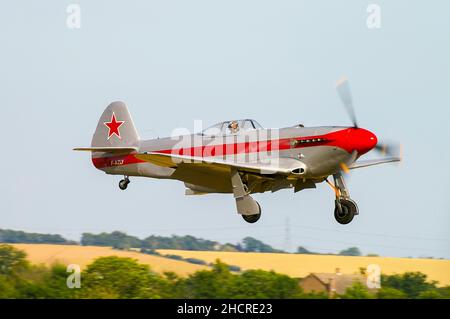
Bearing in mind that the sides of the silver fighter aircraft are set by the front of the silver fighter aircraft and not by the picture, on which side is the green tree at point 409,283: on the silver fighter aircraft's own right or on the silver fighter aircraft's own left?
on the silver fighter aircraft's own left

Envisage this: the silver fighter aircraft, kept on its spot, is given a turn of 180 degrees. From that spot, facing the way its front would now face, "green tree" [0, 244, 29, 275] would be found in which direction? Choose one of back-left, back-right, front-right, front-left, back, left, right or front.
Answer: front

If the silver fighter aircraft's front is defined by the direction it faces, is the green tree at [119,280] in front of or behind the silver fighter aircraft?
behind

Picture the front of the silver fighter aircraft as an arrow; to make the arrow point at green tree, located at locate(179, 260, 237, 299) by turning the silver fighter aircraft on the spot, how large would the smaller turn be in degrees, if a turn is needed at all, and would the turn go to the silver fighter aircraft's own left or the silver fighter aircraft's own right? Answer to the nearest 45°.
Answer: approximately 135° to the silver fighter aircraft's own left
